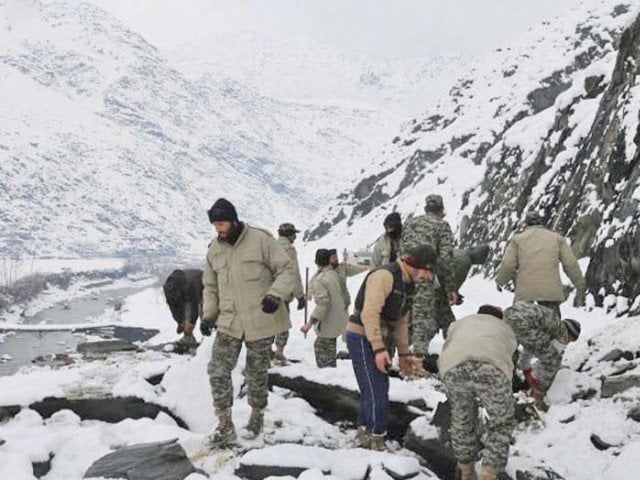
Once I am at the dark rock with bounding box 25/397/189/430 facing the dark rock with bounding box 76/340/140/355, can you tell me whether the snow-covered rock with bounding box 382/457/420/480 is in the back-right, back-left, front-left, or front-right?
back-right

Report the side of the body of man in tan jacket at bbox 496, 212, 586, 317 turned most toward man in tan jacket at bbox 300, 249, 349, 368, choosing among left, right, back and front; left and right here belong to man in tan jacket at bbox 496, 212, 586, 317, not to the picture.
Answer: left

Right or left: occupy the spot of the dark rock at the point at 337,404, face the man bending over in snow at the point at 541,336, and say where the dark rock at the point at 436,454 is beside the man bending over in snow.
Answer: right

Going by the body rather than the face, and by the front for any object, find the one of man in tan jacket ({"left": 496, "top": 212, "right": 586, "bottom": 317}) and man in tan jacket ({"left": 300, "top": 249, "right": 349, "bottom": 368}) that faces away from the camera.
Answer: man in tan jacket ({"left": 496, "top": 212, "right": 586, "bottom": 317})

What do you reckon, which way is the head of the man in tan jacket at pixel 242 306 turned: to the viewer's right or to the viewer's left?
to the viewer's left

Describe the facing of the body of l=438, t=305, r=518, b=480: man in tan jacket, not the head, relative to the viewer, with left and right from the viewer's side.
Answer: facing away from the viewer

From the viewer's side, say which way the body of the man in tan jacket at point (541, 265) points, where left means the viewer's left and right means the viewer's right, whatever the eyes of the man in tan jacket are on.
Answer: facing away from the viewer

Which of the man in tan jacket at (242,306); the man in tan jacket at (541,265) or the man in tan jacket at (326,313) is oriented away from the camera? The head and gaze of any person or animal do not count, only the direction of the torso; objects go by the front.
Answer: the man in tan jacket at (541,265)

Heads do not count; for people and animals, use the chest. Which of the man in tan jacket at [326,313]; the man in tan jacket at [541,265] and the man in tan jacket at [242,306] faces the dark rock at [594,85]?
the man in tan jacket at [541,265]
